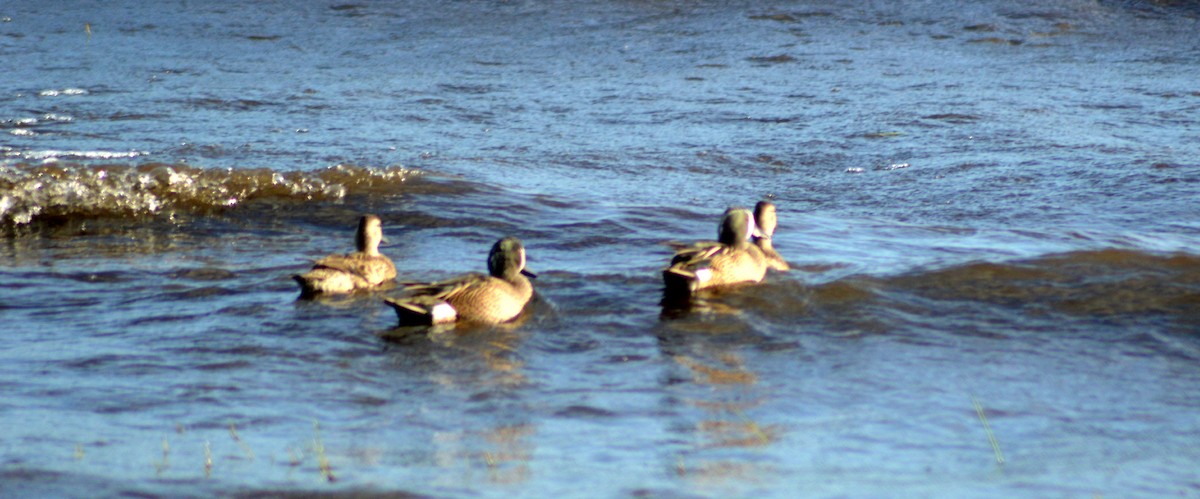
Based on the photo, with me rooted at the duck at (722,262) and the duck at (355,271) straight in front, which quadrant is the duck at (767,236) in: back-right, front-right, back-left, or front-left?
back-right

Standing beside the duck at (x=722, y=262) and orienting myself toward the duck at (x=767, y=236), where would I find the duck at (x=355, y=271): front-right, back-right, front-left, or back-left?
back-left

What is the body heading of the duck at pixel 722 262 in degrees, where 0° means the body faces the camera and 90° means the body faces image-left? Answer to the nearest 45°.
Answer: approximately 225°

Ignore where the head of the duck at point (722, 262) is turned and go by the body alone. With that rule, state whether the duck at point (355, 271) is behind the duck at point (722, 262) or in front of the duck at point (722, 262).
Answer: behind

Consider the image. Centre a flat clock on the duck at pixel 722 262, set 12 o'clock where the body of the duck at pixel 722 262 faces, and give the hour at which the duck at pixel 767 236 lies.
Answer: the duck at pixel 767 236 is roughly at 11 o'clock from the duck at pixel 722 262.
